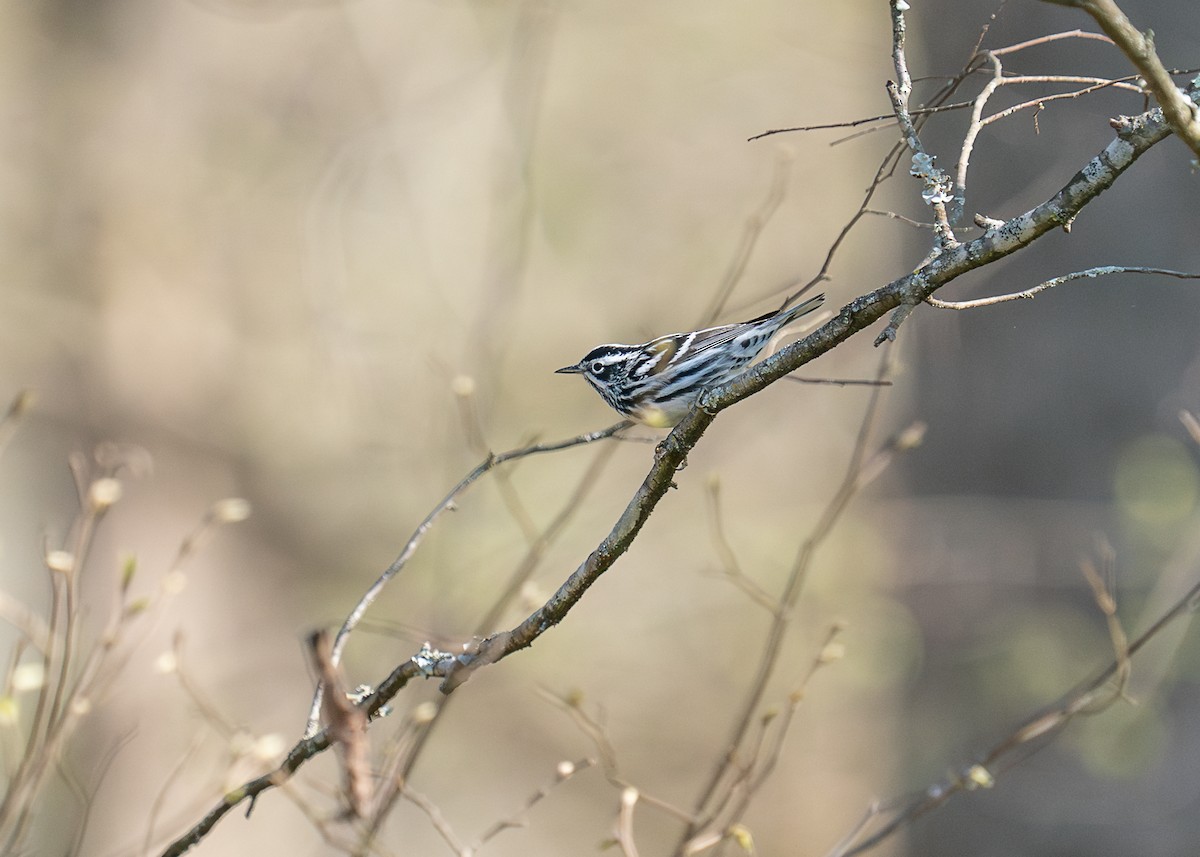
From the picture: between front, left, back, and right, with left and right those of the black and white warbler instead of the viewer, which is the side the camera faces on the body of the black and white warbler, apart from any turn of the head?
left

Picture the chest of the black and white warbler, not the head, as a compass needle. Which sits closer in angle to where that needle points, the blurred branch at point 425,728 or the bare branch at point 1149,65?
the blurred branch

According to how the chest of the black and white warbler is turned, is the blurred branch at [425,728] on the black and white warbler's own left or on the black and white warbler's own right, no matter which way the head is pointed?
on the black and white warbler's own left
